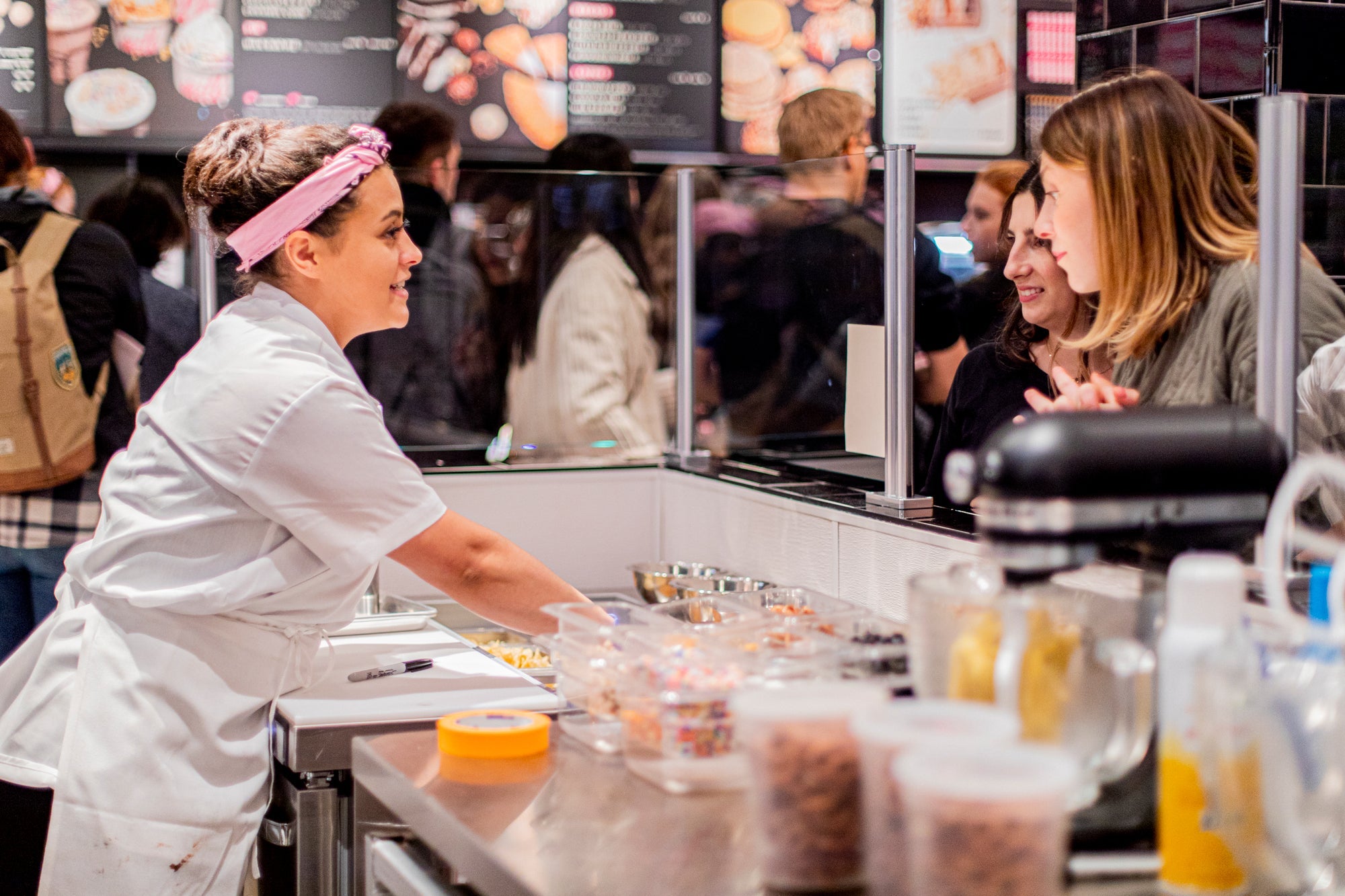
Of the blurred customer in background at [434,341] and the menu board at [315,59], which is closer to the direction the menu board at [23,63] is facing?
the blurred customer in background

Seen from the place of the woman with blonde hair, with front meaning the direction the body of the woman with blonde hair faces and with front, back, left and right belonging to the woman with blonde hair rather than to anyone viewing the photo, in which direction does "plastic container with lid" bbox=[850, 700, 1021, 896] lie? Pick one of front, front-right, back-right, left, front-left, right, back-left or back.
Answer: left

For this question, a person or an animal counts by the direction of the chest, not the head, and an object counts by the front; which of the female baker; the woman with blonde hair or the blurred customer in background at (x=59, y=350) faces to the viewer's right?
the female baker

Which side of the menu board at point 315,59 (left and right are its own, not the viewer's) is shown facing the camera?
front

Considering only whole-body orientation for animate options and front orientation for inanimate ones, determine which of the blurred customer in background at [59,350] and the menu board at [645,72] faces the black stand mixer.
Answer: the menu board

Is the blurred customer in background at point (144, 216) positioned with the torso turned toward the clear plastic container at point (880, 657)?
no

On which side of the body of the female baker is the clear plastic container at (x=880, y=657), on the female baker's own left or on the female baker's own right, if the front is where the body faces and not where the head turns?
on the female baker's own right

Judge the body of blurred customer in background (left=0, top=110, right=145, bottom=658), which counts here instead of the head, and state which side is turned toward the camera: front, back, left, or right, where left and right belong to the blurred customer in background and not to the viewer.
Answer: back

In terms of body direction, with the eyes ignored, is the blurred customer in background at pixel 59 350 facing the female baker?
no

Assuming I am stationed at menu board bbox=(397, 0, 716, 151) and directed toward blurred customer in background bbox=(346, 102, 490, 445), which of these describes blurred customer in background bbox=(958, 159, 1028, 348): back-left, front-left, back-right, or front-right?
front-left

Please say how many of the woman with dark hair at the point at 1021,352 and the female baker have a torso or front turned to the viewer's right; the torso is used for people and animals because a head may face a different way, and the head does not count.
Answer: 1

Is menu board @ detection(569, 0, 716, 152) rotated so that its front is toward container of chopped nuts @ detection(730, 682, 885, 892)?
yes

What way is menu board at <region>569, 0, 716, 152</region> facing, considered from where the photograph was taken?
facing the viewer

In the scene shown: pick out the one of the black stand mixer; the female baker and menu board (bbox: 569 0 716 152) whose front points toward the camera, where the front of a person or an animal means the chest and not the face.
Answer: the menu board

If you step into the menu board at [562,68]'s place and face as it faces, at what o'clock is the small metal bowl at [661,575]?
The small metal bowl is roughly at 12 o'clock from the menu board.

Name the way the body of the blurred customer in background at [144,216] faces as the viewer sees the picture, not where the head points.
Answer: away from the camera

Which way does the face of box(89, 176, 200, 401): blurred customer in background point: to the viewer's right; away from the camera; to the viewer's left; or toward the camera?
away from the camera

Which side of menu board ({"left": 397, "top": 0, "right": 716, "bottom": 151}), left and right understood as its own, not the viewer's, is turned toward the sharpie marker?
front
